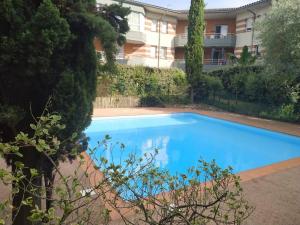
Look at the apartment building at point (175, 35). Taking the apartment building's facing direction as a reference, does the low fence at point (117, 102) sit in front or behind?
in front

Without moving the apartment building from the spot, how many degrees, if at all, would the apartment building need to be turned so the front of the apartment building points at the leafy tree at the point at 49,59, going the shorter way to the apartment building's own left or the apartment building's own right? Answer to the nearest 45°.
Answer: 0° — it already faces it

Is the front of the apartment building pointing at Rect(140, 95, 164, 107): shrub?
yes

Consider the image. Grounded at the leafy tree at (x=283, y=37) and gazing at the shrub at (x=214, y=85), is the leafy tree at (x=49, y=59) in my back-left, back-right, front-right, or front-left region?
back-left

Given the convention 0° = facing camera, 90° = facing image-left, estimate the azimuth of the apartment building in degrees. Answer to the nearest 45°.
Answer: approximately 0°

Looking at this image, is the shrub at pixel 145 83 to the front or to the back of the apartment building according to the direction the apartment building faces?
to the front
